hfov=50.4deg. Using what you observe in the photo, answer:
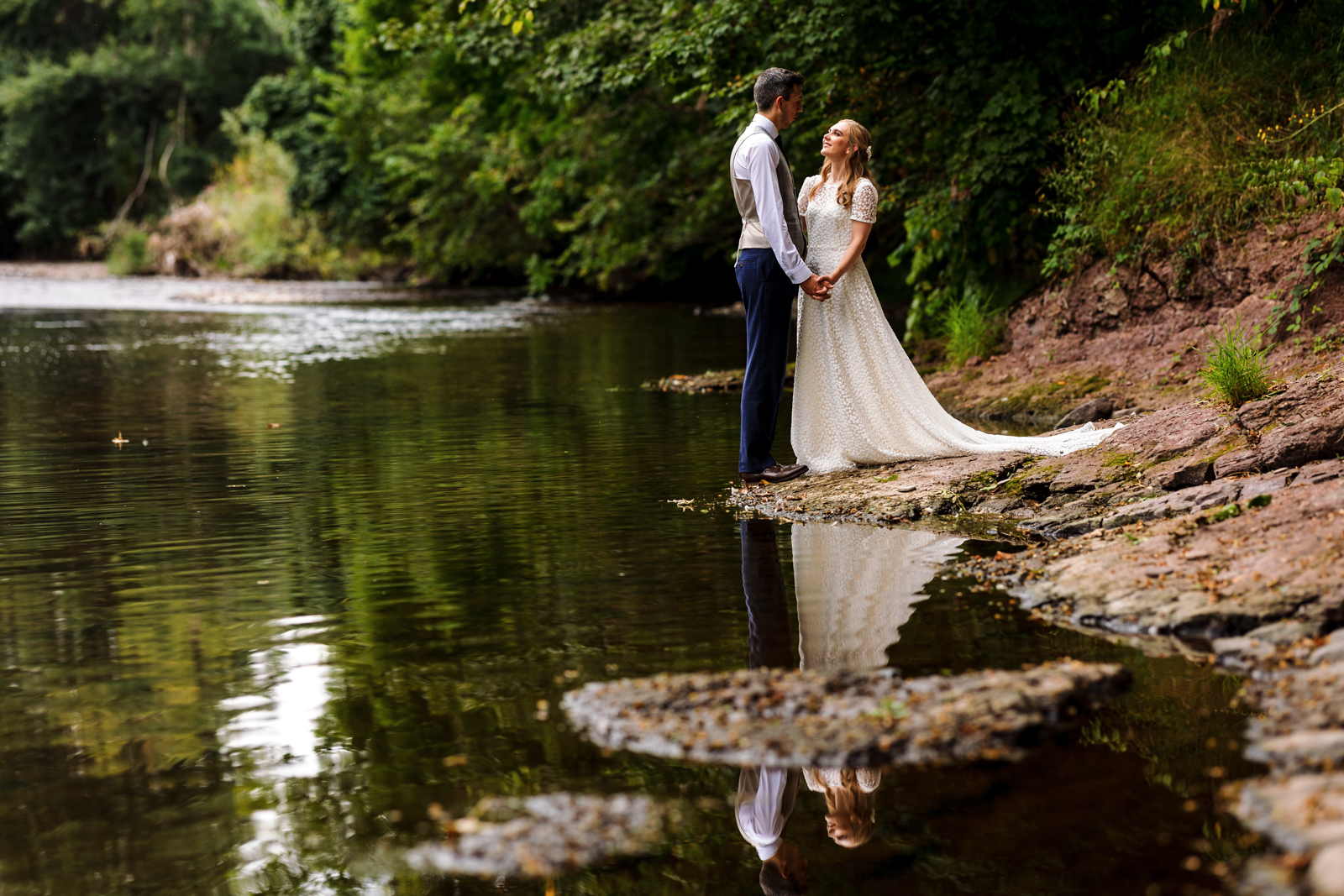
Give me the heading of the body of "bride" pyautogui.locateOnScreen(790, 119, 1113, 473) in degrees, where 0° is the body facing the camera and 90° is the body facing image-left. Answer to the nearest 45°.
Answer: approximately 45°

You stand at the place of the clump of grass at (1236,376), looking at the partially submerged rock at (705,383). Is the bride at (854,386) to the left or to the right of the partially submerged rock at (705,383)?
left

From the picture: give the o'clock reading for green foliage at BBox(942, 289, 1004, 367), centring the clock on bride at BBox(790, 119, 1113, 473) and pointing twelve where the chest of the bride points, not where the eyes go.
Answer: The green foliage is roughly at 5 o'clock from the bride.

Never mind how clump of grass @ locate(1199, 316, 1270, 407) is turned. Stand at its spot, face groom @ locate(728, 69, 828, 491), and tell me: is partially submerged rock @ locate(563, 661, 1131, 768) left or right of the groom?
left

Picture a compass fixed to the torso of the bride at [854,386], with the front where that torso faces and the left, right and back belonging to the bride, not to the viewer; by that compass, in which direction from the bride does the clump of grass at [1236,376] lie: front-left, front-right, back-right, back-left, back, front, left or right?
back-left

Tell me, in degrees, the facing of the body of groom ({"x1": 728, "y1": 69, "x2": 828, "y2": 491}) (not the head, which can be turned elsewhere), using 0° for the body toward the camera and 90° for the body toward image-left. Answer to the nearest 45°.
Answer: approximately 270°

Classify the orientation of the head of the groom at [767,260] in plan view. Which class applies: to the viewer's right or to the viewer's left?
to the viewer's right

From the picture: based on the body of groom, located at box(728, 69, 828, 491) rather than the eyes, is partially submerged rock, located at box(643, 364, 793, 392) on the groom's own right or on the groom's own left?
on the groom's own left

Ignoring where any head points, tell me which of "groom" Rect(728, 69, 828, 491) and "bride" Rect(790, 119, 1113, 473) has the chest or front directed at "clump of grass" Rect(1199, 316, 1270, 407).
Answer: the groom

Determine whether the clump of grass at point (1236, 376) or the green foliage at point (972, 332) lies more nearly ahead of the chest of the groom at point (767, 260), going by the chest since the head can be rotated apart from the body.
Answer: the clump of grass

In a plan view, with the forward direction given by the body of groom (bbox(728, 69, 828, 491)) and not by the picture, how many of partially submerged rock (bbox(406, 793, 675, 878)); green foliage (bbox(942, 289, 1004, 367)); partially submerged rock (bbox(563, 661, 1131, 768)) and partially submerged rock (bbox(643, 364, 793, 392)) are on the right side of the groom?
2

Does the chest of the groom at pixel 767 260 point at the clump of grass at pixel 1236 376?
yes
